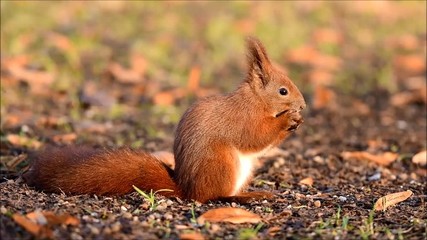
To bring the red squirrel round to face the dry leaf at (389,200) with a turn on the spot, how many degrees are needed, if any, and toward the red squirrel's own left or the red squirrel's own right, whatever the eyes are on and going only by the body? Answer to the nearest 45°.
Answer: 0° — it already faces it

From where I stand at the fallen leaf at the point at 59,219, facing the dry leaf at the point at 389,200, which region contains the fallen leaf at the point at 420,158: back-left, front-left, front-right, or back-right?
front-left

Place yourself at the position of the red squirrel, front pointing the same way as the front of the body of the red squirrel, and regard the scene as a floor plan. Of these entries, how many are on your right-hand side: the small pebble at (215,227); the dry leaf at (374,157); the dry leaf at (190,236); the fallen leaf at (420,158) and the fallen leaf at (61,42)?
2

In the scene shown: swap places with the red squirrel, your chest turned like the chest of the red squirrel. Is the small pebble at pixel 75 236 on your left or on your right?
on your right

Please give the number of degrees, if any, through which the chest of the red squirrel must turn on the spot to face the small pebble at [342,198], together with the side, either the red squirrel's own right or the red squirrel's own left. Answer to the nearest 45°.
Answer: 0° — it already faces it

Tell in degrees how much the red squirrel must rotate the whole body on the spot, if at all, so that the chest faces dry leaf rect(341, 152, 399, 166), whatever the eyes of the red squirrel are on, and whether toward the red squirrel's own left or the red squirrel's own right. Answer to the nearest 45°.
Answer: approximately 45° to the red squirrel's own left

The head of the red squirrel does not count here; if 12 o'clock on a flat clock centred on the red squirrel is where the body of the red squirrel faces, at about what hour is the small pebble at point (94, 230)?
The small pebble is roughly at 4 o'clock from the red squirrel.

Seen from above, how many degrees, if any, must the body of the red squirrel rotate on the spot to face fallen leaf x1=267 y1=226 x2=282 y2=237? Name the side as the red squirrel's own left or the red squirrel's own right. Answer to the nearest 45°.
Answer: approximately 45° to the red squirrel's own right

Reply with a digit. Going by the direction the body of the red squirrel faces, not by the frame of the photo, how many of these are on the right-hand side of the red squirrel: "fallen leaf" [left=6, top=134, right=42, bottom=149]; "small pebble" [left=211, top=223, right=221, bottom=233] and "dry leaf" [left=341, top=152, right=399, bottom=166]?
1

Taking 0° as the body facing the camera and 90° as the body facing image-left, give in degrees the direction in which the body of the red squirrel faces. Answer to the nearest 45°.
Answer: approximately 270°

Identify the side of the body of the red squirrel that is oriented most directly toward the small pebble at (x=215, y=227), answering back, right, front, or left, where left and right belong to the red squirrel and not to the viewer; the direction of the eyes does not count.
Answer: right

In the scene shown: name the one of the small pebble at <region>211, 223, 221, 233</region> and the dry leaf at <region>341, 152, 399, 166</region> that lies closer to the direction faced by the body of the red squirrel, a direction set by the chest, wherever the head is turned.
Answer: the dry leaf

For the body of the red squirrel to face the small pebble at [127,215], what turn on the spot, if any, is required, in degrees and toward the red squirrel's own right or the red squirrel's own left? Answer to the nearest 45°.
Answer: approximately 135° to the red squirrel's own right

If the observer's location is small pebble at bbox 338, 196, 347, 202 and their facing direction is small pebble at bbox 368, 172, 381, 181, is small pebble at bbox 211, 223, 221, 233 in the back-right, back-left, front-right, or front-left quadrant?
back-left

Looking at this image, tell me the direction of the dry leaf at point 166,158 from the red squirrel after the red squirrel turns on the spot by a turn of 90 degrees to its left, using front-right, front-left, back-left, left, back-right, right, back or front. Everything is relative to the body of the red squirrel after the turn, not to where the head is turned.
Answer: front

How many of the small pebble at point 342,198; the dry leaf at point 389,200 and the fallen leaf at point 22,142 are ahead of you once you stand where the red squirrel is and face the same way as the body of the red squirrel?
2

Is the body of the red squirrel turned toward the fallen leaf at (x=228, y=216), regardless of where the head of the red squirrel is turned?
no

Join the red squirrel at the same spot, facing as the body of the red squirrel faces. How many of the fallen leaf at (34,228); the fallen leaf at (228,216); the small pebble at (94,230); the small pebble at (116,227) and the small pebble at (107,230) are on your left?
0
